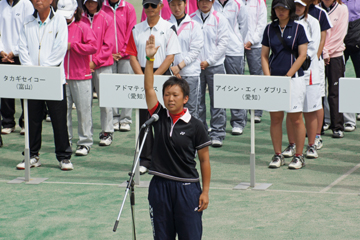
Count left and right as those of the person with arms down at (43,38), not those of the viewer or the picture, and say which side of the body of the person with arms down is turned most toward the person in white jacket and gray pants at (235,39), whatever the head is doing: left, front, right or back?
left

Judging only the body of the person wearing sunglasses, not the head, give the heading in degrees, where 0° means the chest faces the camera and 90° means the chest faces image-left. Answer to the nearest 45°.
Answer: approximately 0°

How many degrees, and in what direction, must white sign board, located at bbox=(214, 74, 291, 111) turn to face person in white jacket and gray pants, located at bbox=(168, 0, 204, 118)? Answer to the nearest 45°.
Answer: approximately 135° to its right

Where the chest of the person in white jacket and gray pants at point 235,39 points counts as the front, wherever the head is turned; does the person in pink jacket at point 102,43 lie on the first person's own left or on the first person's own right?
on the first person's own right

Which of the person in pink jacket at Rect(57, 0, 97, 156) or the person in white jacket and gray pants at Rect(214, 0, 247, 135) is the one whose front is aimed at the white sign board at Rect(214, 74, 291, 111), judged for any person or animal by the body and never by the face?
the person in white jacket and gray pants

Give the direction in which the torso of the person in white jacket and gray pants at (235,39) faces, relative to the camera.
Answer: toward the camera

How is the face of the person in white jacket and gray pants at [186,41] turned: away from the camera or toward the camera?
toward the camera

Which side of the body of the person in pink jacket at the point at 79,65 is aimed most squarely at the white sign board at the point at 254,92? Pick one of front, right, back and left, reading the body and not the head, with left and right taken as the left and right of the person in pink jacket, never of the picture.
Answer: left

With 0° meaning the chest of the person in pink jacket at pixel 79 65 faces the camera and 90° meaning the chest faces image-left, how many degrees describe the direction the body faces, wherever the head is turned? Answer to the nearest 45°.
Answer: approximately 45°

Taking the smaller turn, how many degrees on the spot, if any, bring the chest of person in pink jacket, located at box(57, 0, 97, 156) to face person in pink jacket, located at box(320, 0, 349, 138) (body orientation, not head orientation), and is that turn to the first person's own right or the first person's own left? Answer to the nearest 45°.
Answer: approximately 135° to the first person's own left

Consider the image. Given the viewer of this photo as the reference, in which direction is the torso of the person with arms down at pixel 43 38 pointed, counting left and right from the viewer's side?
facing the viewer

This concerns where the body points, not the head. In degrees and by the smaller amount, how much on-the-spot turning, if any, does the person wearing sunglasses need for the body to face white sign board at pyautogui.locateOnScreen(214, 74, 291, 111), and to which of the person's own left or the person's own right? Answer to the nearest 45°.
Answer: approximately 45° to the person's own left

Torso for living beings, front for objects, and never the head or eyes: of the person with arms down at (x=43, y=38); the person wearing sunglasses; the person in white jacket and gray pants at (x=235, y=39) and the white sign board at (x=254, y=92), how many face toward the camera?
4

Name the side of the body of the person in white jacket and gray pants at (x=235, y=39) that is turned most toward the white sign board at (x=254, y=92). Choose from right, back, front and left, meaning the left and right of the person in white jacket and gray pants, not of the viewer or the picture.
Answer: front
